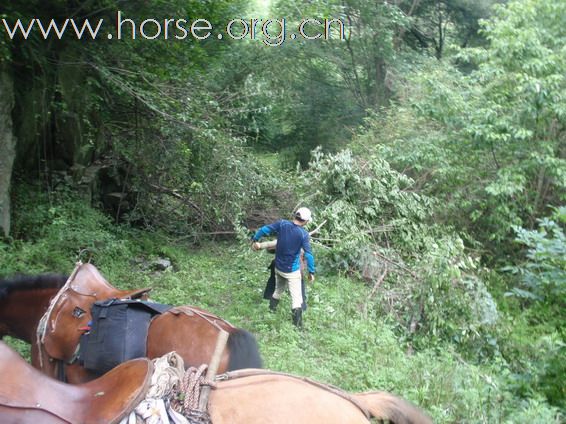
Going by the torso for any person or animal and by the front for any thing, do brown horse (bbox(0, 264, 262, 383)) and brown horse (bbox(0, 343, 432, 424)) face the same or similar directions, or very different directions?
same or similar directions

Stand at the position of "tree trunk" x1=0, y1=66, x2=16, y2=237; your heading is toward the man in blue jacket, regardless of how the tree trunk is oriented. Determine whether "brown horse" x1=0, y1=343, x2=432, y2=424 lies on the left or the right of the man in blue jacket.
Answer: right

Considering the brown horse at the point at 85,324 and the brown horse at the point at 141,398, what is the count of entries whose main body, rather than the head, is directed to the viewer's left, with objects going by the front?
2

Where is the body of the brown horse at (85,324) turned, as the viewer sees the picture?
to the viewer's left

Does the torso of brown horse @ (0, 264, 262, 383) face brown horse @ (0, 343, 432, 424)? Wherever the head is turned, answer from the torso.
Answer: no

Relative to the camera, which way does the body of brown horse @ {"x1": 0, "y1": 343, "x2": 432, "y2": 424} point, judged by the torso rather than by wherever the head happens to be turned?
to the viewer's left

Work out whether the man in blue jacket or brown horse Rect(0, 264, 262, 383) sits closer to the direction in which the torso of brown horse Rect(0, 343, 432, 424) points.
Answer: the brown horse

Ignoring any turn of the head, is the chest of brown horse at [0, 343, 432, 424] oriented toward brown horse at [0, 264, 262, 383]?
no

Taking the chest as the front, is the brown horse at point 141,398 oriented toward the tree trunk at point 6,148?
no
